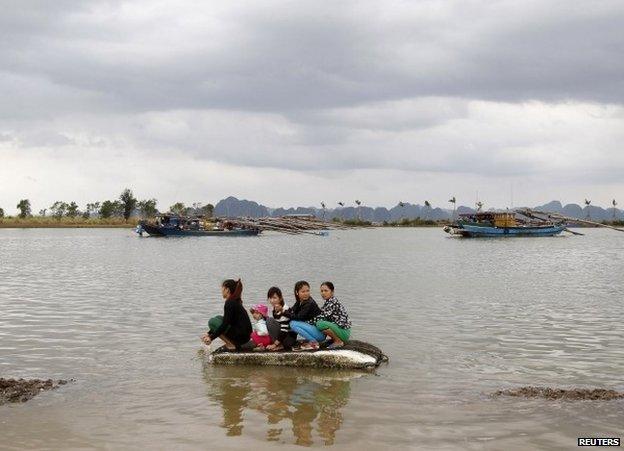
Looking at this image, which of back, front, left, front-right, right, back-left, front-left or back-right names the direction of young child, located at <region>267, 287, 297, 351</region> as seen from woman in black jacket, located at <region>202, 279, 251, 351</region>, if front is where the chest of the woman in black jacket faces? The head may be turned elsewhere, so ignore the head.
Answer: back

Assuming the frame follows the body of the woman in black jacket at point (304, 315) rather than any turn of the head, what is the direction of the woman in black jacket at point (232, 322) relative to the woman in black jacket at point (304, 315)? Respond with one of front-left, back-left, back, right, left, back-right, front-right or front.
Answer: front-right

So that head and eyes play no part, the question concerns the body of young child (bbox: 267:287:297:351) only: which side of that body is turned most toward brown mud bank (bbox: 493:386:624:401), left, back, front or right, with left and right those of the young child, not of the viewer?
left

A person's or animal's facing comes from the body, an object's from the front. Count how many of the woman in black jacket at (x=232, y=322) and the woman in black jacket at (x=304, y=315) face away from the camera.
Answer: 0

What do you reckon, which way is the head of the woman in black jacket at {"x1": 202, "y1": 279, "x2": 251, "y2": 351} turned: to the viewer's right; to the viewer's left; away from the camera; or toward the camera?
to the viewer's left

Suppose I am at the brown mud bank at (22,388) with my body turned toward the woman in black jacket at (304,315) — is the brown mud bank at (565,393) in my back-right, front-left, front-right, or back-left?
front-right

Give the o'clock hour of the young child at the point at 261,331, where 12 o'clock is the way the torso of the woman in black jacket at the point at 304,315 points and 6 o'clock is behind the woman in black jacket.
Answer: The young child is roughly at 2 o'clock from the woman in black jacket.

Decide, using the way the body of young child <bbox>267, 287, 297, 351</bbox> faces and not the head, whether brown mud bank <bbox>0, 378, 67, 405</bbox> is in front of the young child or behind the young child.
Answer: in front

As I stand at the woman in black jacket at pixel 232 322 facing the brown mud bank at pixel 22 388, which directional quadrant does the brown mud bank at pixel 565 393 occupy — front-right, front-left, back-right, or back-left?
back-left

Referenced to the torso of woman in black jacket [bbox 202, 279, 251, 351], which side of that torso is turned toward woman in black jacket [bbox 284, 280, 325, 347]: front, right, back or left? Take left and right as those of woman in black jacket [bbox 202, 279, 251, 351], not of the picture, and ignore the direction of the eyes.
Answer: back

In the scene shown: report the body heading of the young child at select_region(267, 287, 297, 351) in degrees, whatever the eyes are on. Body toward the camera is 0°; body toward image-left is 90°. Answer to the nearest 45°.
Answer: approximately 45°

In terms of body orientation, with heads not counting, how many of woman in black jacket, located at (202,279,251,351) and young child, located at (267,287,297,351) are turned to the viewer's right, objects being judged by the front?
0

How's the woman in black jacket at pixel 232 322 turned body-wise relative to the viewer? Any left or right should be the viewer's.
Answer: facing to the left of the viewer

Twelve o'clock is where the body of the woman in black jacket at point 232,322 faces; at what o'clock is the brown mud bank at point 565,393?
The brown mud bank is roughly at 7 o'clock from the woman in black jacket.

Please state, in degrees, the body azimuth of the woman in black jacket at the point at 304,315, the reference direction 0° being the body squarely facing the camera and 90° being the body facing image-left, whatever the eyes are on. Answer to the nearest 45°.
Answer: approximately 45°
